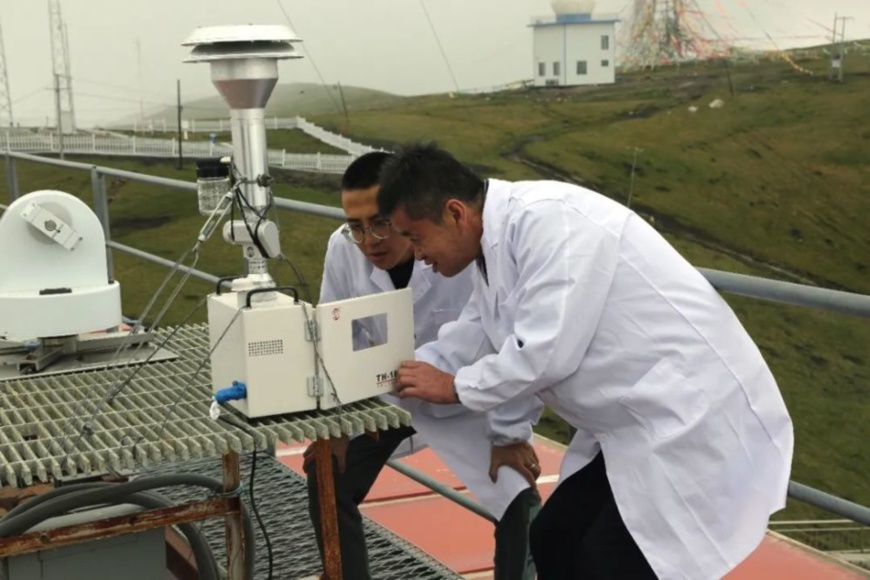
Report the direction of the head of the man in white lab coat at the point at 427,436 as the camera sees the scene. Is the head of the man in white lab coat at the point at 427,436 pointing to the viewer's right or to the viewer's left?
to the viewer's left

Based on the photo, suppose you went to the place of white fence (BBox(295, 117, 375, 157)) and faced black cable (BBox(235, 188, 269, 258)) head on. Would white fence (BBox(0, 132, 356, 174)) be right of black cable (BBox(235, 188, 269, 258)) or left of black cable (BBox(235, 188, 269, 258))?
right

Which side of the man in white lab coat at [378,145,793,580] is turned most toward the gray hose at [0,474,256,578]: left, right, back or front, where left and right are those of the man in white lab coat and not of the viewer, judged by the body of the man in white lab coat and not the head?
front

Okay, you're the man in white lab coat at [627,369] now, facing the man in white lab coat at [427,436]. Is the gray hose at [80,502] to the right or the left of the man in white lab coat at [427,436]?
left

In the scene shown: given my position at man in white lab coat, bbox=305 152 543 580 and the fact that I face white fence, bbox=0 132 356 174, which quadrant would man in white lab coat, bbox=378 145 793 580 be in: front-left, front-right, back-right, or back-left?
back-right

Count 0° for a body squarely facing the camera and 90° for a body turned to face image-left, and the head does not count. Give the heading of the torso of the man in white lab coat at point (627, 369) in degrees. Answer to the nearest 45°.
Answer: approximately 90°

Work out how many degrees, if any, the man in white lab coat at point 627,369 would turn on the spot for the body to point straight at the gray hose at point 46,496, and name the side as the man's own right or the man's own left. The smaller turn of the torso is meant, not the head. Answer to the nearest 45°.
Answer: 0° — they already face it

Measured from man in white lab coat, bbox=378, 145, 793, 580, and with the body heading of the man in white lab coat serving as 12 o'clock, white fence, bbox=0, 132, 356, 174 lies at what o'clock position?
The white fence is roughly at 2 o'clock from the man in white lab coat.

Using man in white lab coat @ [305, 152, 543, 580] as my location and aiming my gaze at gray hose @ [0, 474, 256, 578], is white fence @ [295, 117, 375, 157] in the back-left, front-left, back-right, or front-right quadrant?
back-right

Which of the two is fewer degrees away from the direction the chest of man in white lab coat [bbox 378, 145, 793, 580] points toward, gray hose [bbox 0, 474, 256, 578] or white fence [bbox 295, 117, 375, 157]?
the gray hose

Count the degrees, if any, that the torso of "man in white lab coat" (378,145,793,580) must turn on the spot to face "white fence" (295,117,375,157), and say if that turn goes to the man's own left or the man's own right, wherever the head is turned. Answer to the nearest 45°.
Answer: approximately 90° to the man's own right

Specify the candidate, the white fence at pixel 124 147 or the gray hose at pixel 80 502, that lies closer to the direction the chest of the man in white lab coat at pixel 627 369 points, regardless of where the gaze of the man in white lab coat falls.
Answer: the gray hose

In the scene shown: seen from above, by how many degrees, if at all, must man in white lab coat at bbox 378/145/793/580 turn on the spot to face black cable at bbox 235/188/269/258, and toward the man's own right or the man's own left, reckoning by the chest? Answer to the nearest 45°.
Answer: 0° — they already face it
